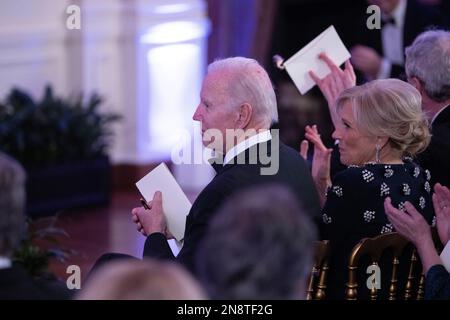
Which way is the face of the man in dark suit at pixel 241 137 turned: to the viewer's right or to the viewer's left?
to the viewer's left

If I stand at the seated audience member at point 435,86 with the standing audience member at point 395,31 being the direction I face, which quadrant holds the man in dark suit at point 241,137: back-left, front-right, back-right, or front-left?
back-left

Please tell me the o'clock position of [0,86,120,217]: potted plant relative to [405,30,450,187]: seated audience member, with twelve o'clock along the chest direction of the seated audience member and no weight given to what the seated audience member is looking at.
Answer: The potted plant is roughly at 12 o'clock from the seated audience member.

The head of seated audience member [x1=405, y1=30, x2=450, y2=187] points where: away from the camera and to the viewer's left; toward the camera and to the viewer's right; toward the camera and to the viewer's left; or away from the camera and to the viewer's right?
away from the camera and to the viewer's left

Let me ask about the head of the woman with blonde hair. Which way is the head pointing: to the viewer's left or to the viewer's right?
to the viewer's left

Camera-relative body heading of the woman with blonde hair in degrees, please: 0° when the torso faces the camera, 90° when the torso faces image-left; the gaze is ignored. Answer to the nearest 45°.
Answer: approximately 135°

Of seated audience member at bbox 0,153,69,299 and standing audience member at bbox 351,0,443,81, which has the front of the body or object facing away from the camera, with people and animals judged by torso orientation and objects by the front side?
seated audience member at bbox 0,153,69,299

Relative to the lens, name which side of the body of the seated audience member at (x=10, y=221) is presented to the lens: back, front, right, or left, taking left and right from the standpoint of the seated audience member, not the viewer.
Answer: back

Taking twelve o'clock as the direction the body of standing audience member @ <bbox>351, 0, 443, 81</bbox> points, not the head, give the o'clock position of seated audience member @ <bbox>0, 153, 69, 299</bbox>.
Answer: seated audience member @ <bbox>0, 153, 69, 299</bbox> is roughly at 11 o'clock from standing audience member @ <bbox>351, 0, 443, 81</bbox>.

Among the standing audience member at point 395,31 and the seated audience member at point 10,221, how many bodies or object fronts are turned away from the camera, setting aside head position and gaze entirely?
1

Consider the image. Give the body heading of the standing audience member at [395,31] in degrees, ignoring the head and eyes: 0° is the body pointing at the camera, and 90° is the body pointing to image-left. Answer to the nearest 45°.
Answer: approximately 45°
